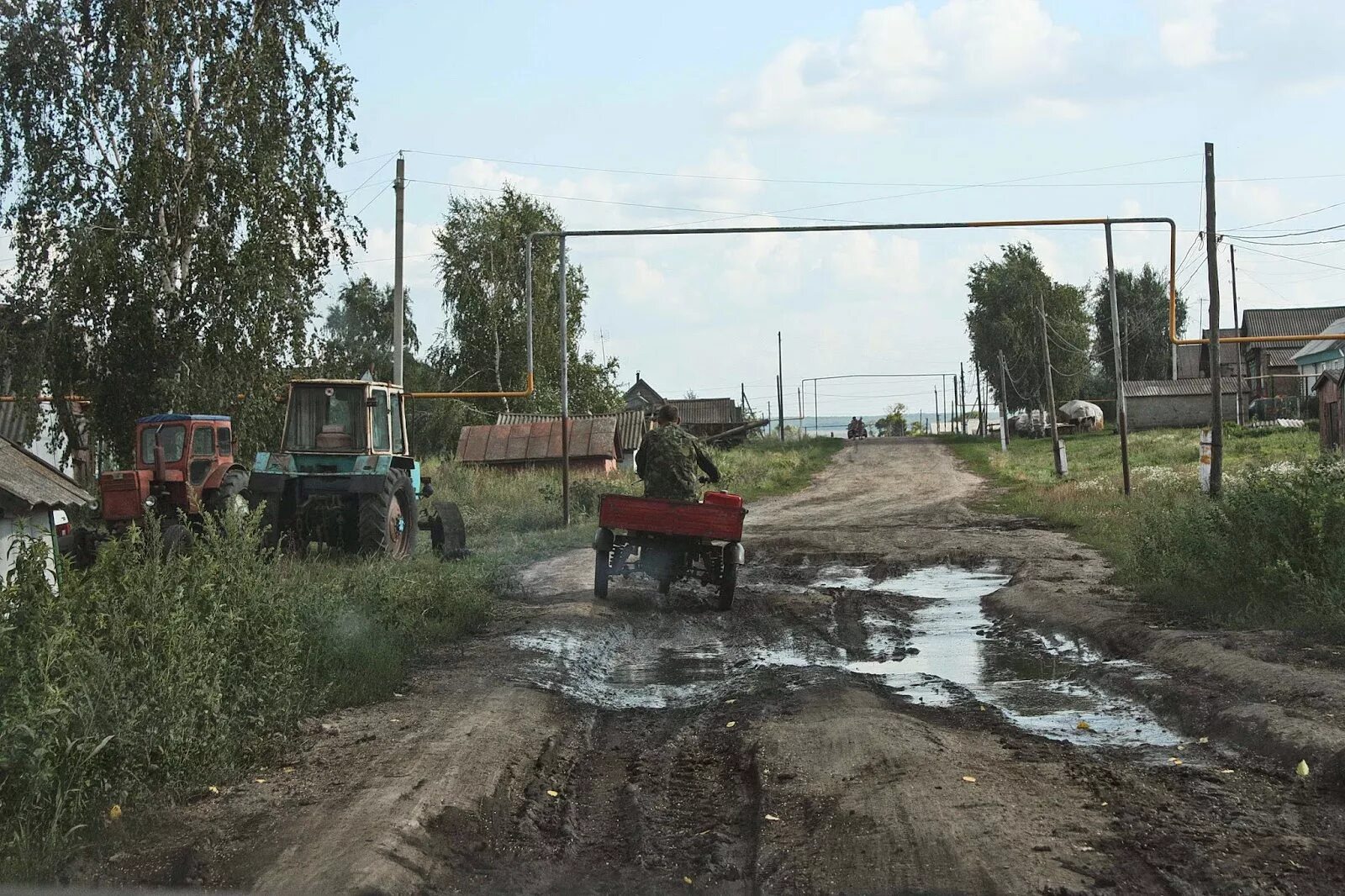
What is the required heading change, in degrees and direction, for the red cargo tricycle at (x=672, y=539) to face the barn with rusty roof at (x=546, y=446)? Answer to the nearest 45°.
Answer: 0° — it already faces it

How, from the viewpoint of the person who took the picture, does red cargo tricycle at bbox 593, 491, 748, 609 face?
facing away from the viewer

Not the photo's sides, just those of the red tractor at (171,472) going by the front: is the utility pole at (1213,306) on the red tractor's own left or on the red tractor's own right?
on the red tractor's own left

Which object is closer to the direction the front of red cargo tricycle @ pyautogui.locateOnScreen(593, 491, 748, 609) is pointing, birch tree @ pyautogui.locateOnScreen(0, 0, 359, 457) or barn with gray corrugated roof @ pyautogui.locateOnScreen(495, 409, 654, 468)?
the barn with gray corrugated roof

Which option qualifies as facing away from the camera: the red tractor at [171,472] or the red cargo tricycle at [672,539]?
the red cargo tricycle at [672,539]

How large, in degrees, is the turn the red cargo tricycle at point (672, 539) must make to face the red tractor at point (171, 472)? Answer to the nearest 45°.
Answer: approximately 45° to its left

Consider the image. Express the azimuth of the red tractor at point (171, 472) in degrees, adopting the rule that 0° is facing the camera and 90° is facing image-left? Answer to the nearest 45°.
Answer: approximately 45°

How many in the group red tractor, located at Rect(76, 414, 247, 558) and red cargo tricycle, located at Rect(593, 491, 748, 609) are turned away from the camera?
1
